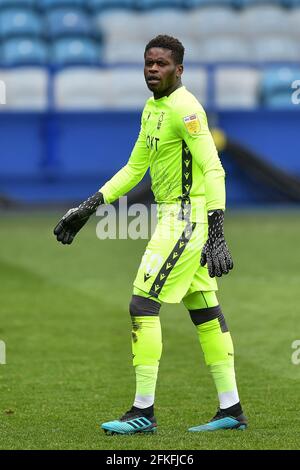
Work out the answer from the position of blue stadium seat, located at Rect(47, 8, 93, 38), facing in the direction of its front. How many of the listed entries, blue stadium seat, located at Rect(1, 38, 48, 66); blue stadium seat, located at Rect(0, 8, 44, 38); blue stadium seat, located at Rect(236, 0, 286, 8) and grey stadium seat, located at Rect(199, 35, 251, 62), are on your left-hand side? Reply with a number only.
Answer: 2

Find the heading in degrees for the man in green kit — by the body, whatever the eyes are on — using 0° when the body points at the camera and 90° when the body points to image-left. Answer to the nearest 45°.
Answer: approximately 45°

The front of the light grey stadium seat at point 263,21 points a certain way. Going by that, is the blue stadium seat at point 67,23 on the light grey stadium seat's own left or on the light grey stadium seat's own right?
on the light grey stadium seat's own right

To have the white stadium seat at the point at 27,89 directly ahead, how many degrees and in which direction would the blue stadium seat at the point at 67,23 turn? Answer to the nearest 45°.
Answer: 0° — it already faces it

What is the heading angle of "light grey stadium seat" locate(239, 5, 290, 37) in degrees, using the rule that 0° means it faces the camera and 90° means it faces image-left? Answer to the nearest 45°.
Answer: approximately 0°

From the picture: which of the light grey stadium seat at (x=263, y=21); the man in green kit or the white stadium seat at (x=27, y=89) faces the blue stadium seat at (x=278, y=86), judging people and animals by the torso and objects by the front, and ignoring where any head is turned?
the light grey stadium seat at (x=263, y=21)

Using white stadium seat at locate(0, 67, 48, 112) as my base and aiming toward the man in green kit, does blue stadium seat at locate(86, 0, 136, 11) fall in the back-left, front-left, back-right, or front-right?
back-left

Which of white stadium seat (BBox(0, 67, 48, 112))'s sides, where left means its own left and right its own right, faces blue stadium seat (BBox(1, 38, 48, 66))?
back

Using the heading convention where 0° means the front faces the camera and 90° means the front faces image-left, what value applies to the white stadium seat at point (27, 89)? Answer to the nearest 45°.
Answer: approximately 0°
